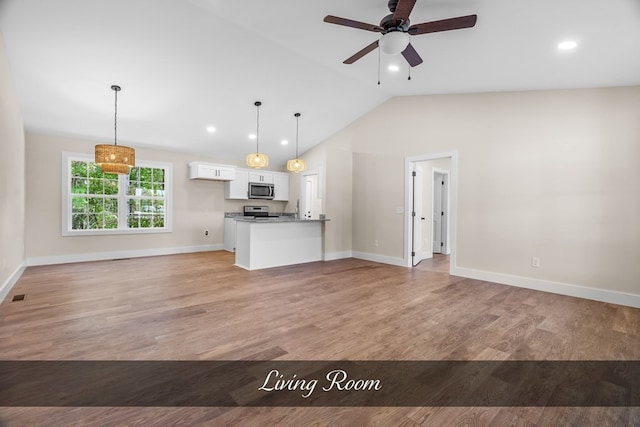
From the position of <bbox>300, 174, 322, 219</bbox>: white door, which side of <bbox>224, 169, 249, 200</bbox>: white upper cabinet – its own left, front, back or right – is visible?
left

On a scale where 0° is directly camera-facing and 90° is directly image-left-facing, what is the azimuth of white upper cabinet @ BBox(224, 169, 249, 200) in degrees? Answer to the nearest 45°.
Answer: approximately 0°

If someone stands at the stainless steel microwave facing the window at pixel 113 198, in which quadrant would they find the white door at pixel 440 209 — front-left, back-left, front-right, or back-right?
back-left

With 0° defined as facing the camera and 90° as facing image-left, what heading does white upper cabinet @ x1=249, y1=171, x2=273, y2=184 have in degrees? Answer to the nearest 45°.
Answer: approximately 0°

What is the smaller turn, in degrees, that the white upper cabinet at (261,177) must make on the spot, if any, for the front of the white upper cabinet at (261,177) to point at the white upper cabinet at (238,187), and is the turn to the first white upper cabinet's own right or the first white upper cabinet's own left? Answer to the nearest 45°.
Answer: approximately 90° to the first white upper cabinet's own right

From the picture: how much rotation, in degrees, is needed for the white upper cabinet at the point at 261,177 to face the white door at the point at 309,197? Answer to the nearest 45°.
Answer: approximately 90° to its left

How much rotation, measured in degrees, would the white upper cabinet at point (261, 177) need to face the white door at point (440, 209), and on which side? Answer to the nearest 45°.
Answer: approximately 90° to its left

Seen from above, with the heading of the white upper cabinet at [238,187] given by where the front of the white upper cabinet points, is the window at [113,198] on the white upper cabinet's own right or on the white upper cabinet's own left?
on the white upper cabinet's own right

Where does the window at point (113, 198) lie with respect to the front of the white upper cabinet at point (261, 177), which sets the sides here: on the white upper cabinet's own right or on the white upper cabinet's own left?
on the white upper cabinet's own right

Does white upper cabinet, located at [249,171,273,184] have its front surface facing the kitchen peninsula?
yes

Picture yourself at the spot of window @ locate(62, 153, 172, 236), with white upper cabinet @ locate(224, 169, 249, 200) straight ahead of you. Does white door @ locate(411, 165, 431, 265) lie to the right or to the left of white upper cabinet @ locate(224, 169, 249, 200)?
right

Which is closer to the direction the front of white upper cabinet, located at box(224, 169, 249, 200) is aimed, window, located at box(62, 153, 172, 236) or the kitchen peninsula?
the kitchen peninsula

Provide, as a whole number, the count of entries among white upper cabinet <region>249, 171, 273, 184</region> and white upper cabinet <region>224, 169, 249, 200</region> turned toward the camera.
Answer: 2
